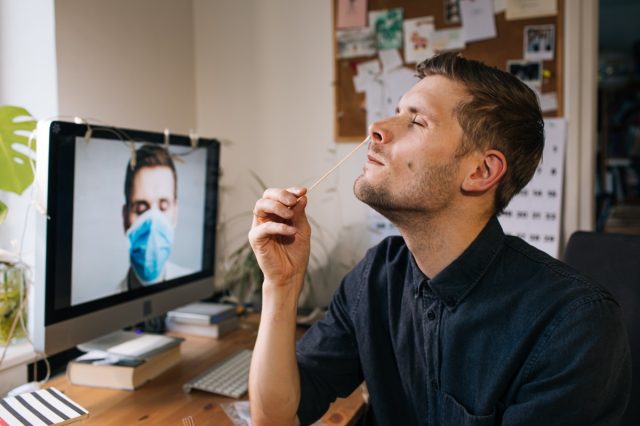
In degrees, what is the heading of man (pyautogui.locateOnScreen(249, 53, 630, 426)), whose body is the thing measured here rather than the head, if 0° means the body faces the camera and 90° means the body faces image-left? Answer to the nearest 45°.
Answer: approximately 45°

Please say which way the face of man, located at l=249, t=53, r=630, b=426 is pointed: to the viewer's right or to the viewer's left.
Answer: to the viewer's left

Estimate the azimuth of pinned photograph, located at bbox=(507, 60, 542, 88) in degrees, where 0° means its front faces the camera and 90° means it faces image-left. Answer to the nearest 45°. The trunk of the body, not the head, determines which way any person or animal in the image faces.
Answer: approximately 0°
